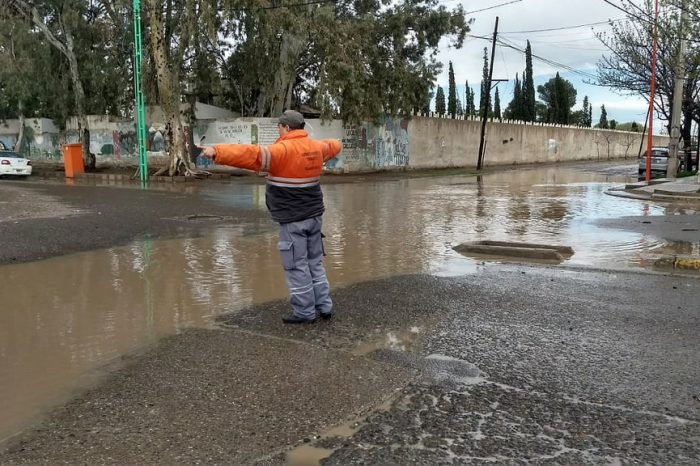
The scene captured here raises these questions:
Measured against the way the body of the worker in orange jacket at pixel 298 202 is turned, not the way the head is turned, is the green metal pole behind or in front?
in front

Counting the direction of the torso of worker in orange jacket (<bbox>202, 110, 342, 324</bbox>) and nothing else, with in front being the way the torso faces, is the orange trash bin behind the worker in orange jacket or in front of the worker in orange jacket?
in front

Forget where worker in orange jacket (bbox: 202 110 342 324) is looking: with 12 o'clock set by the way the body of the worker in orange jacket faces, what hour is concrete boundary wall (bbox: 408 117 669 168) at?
The concrete boundary wall is roughly at 2 o'clock from the worker in orange jacket.

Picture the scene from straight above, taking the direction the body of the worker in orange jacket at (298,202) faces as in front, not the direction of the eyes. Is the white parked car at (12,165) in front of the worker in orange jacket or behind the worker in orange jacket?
in front

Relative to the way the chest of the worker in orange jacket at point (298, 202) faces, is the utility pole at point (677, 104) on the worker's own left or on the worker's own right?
on the worker's own right

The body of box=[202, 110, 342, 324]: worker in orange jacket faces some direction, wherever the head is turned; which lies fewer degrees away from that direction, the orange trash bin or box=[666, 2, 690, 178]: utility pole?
the orange trash bin

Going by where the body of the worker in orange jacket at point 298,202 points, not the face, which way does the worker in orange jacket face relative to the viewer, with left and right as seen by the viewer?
facing away from the viewer and to the left of the viewer

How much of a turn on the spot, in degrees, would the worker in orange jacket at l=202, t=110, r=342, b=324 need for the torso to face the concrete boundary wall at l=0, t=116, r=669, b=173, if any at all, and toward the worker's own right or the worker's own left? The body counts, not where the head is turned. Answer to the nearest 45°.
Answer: approximately 45° to the worker's own right
